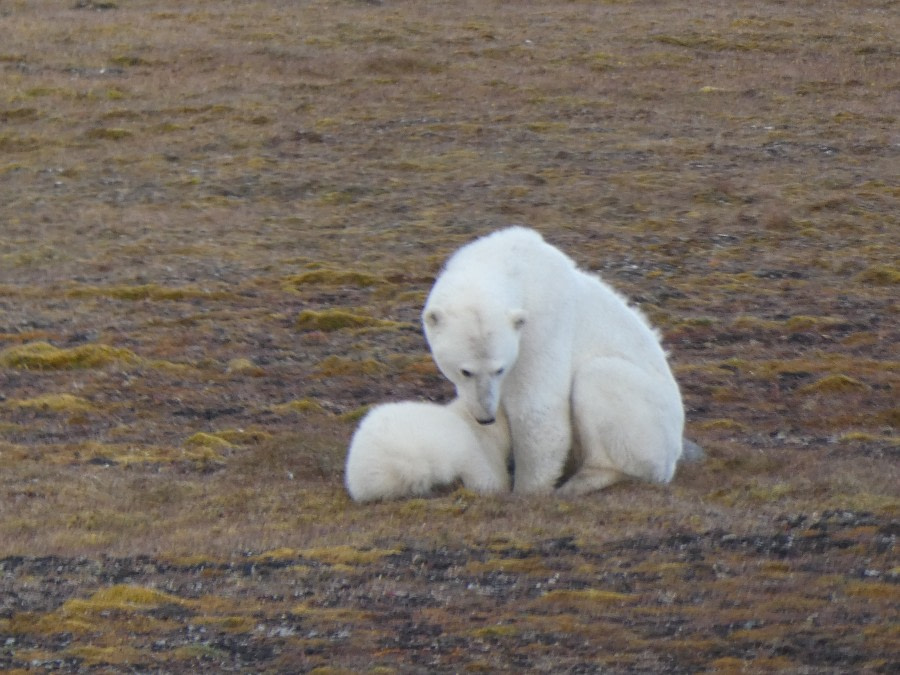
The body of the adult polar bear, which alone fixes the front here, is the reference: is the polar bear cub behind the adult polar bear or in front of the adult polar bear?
in front

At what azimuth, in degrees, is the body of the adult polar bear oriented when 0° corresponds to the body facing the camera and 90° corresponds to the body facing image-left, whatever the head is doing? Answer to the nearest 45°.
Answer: approximately 45°

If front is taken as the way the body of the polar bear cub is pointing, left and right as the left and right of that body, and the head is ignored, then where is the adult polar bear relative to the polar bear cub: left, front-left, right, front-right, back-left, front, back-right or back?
front-left

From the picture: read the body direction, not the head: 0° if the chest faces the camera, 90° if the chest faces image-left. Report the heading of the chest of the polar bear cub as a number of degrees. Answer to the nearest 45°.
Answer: approximately 270°

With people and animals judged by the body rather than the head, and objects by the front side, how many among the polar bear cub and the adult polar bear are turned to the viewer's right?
1
